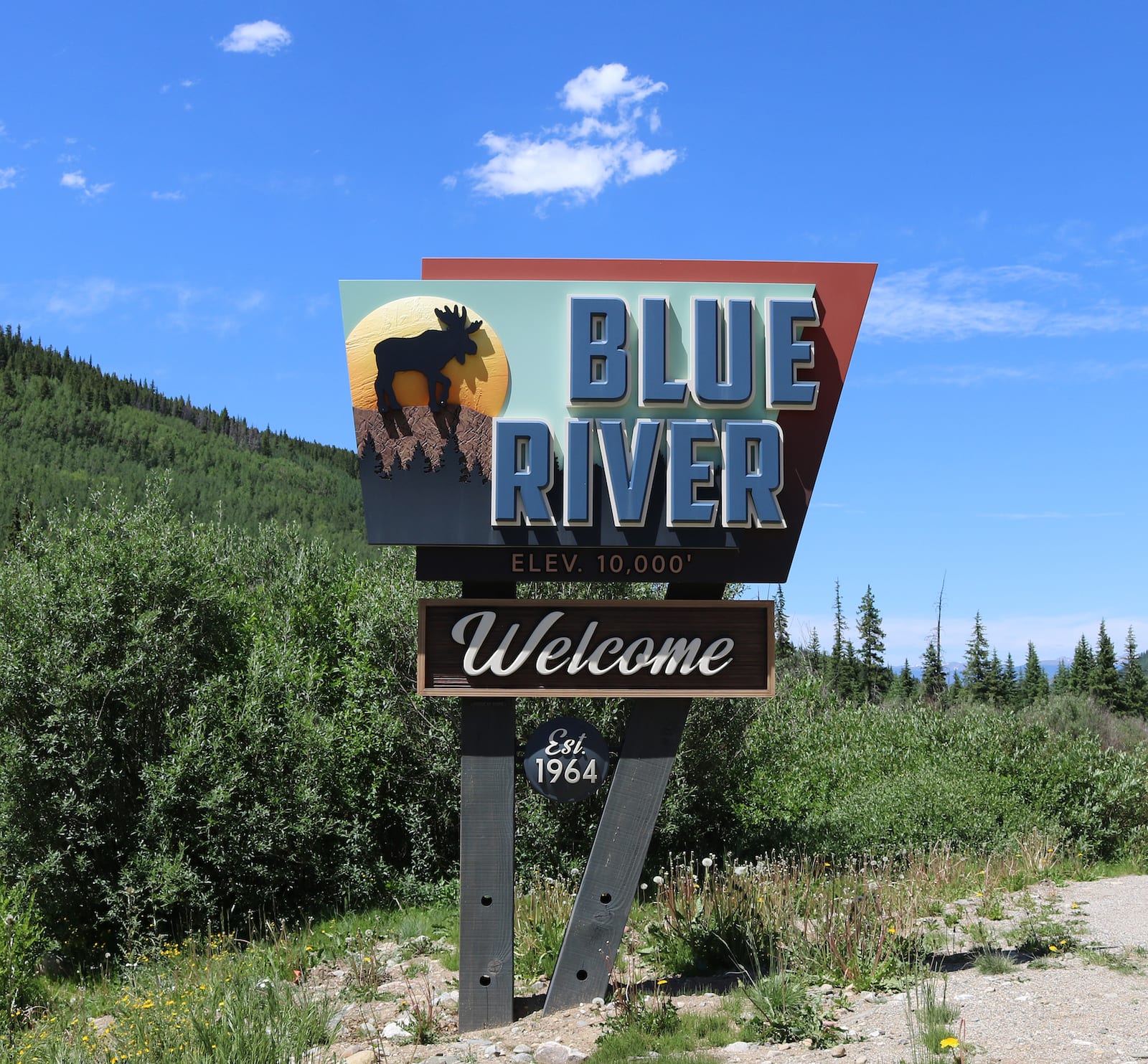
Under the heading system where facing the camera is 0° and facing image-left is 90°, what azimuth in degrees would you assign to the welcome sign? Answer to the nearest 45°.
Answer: approximately 0°

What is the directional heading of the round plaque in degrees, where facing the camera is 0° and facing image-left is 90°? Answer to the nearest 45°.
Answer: approximately 0°

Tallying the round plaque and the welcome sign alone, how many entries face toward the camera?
2
